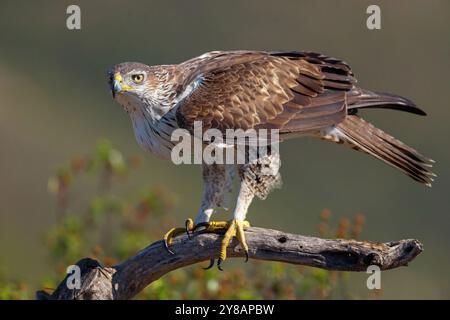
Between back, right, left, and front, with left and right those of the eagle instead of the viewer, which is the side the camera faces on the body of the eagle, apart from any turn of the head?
left
